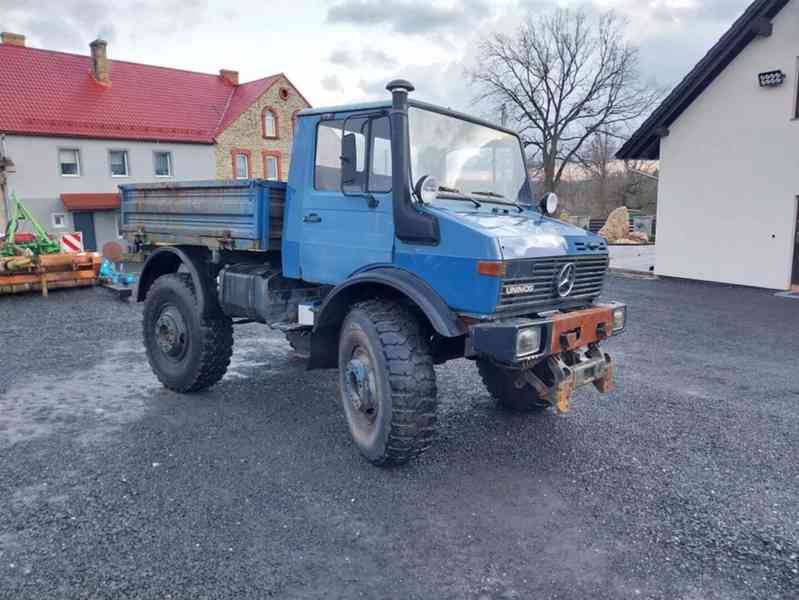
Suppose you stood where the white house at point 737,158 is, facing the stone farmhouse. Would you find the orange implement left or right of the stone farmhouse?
left

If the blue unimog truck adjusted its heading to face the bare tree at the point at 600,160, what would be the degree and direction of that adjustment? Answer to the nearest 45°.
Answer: approximately 90° to its left

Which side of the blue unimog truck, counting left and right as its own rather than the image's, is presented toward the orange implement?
back

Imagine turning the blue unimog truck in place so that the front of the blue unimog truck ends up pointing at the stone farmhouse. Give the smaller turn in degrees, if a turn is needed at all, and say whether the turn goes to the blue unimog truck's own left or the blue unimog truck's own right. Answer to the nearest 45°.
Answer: approximately 180°

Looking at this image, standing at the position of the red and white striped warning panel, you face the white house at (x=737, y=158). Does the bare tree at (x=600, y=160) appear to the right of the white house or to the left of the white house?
left

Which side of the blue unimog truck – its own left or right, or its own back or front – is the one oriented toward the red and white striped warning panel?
back

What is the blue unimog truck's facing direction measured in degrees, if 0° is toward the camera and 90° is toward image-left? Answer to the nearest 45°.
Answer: approximately 315°

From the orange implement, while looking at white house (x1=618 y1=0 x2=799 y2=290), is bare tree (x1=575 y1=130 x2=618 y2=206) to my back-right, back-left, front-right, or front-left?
front-left

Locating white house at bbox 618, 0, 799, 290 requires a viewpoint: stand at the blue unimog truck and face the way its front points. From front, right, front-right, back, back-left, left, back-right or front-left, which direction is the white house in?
left

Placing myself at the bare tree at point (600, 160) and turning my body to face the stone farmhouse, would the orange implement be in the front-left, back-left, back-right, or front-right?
front-left
